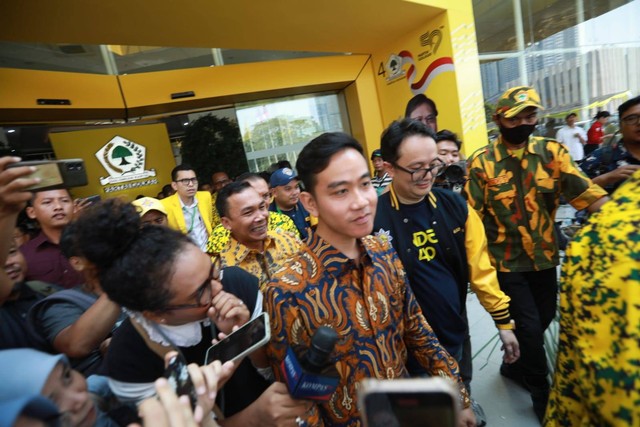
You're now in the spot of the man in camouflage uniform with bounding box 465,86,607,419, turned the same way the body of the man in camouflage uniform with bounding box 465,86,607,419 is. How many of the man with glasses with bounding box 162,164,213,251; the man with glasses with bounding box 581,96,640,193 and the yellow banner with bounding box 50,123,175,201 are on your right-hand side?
2

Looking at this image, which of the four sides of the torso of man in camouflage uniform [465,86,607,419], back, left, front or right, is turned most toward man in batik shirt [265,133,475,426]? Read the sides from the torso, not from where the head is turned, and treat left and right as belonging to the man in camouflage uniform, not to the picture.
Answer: front

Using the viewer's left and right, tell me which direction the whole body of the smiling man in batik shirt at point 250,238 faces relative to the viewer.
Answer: facing the viewer and to the right of the viewer

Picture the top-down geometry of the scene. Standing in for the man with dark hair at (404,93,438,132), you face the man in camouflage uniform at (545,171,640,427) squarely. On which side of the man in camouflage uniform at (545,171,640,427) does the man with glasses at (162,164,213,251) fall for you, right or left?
right

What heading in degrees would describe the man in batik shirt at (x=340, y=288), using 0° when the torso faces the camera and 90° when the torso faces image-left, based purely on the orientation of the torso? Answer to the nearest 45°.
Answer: approximately 315°

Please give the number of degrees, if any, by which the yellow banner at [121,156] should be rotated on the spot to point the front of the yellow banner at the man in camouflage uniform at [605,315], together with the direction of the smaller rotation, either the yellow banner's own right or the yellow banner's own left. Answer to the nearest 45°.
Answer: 0° — it already faces them

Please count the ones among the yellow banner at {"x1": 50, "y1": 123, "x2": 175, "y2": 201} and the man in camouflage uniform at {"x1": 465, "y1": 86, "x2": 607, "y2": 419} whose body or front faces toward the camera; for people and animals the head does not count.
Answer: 2

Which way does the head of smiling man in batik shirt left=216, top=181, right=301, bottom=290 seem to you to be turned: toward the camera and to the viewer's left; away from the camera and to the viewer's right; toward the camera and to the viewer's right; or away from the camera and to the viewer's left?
toward the camera and to the viewer's right
